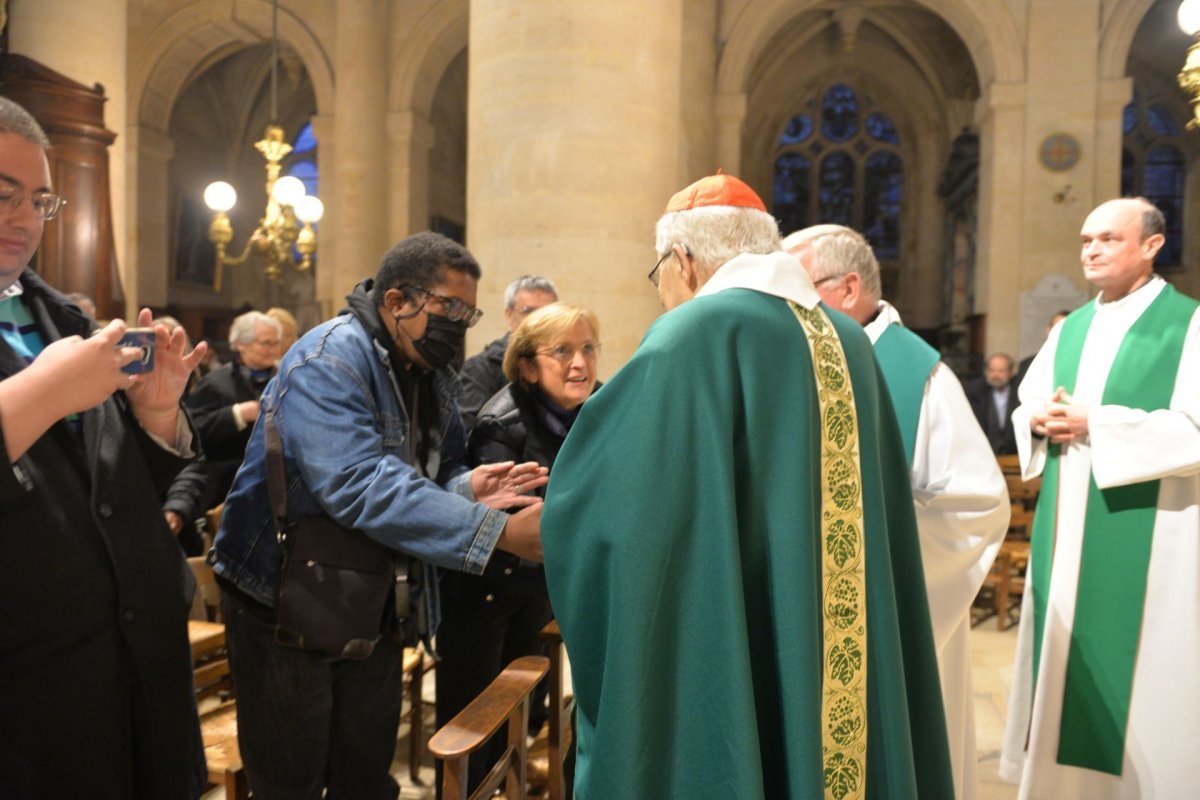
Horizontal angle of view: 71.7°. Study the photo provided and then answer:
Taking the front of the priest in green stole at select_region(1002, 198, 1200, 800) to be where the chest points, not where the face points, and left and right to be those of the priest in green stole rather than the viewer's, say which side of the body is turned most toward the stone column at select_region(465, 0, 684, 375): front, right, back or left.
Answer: right

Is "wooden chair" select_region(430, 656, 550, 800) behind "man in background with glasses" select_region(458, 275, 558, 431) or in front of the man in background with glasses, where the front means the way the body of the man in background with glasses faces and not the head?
in front

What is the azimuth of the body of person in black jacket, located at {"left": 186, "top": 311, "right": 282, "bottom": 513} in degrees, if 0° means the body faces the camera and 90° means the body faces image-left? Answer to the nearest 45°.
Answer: approximately 315°

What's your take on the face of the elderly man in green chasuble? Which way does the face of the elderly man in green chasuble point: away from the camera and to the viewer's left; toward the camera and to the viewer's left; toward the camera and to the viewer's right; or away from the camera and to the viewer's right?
away from the camera and to the viewer's left

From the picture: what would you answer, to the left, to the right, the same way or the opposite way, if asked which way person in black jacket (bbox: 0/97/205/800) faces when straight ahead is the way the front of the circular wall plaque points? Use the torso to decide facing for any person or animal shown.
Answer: to the left

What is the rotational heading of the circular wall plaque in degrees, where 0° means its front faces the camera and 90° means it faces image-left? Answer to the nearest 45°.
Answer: approximately 0°

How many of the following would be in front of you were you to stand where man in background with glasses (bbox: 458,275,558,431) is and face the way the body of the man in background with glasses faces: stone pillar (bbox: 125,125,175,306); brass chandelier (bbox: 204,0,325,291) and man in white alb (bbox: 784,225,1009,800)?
1

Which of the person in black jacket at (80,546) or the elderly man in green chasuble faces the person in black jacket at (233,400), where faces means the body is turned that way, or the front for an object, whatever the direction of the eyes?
the elderly man in green chasuble

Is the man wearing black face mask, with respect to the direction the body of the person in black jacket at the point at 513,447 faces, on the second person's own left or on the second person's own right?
on the second person's own right

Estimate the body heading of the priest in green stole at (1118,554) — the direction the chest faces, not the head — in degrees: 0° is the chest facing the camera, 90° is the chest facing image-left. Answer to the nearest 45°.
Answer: approximately 45°

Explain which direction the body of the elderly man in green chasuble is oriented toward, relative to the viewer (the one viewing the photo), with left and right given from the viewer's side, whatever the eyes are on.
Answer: facing away from the viewer and to the left of the viewer
